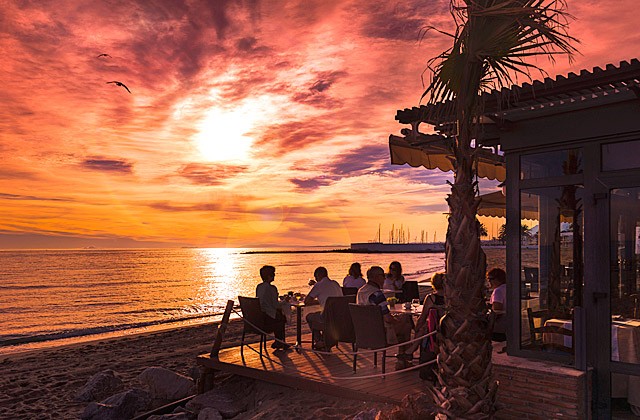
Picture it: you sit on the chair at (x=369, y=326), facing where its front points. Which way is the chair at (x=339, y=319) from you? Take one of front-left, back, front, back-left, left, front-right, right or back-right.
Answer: left

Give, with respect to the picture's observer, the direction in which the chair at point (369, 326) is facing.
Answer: facing away from the viewer and to the right of the viewer

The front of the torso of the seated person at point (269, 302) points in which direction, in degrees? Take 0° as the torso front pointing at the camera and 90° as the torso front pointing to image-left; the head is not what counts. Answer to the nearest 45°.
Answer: approximately 270°

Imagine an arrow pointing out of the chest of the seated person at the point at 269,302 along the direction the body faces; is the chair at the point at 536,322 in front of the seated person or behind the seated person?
in front

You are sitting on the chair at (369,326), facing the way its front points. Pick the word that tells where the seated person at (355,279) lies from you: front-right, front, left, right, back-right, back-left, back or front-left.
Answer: front-left

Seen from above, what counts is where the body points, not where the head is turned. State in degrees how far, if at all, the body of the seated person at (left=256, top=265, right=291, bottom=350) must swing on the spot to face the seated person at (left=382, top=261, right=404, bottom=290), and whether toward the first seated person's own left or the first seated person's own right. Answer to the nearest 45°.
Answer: approximately 45° to the first seated person's own left

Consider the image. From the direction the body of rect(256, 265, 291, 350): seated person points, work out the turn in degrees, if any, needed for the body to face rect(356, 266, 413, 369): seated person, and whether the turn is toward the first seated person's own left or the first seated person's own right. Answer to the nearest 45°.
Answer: approximately 45° to the first seated person's own right

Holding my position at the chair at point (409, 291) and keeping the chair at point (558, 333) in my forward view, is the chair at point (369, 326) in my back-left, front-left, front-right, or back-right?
front-right

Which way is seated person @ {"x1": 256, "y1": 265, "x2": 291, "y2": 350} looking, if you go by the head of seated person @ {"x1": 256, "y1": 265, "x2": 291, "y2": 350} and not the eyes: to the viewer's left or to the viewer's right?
to the viewer's right

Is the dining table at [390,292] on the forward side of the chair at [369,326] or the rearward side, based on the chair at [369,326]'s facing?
on the forward side

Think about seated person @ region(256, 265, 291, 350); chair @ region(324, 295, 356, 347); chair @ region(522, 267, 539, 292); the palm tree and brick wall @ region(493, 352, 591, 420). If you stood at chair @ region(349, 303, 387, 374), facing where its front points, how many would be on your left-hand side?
2

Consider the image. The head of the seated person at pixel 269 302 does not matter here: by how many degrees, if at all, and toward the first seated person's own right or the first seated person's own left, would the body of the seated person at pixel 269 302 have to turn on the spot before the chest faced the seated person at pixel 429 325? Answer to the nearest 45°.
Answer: approximately 45° to the first seated person's own right

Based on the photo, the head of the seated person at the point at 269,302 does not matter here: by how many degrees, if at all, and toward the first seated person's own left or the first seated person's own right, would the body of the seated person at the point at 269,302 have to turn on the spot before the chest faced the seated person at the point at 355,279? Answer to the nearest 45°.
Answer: approximately 45° to the first seated person's own left

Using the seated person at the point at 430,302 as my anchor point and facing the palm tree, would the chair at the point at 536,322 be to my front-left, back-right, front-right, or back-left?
front-left

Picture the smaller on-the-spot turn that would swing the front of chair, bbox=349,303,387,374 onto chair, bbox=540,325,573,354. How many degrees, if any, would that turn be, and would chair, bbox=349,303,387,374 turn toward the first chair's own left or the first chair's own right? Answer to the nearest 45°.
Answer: approximately 45° to the first chair's own right

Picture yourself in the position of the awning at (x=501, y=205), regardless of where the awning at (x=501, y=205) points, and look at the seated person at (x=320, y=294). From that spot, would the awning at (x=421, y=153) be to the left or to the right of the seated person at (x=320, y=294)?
left

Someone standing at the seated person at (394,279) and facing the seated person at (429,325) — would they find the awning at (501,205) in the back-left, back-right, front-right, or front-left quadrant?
front-left
